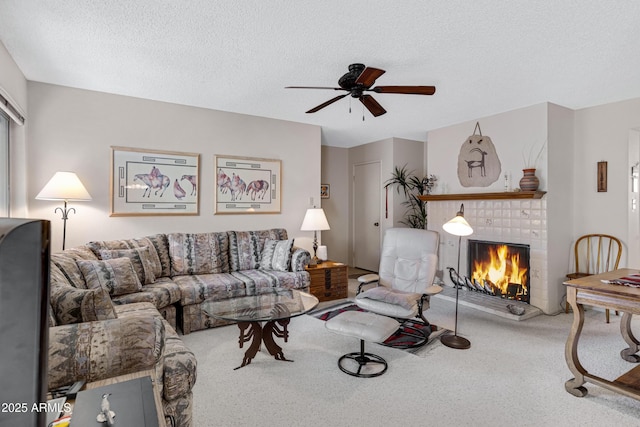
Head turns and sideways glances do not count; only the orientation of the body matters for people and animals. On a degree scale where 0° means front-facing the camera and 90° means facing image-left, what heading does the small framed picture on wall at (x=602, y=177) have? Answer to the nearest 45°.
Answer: approximately 0°

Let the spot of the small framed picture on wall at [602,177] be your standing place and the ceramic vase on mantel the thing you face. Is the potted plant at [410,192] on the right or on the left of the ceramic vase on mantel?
right

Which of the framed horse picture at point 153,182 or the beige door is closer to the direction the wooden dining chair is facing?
the framed horse picture

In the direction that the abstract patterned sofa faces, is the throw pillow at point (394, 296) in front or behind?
in front

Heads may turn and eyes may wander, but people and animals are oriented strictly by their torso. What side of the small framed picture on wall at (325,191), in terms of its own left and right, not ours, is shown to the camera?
front

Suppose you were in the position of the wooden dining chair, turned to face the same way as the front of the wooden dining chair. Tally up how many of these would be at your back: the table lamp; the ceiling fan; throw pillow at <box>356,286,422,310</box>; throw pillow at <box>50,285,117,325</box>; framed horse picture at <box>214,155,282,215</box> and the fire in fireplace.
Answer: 0

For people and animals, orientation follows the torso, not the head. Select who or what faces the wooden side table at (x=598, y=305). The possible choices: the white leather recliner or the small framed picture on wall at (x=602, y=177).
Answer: the small framed picture on wall

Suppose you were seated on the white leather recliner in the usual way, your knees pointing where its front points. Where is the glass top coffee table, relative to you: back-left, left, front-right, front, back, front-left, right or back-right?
front

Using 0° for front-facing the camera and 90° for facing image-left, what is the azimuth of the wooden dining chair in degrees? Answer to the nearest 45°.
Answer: approximately 45°

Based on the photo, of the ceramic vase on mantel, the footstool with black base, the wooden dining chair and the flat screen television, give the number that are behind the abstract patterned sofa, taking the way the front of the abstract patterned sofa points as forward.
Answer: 0

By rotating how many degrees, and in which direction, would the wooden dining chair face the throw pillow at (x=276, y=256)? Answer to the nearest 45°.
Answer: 0° — it already faces it

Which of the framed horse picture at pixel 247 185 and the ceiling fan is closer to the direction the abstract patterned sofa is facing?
the ceiling fan

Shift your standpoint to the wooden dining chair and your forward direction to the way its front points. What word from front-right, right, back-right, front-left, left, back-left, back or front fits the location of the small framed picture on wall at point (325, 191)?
front-right

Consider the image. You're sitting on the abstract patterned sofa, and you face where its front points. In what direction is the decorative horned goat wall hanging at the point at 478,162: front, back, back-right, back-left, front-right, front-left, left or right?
front-left

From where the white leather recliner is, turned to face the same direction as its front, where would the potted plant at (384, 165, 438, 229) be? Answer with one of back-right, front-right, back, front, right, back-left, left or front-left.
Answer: back-right

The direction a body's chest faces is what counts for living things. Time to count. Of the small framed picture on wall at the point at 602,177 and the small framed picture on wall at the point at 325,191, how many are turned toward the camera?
2

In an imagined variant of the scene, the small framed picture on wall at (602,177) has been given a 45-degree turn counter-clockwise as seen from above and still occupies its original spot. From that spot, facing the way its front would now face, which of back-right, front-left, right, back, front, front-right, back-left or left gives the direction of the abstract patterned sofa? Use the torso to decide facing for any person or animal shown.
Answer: right
